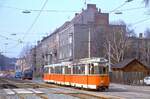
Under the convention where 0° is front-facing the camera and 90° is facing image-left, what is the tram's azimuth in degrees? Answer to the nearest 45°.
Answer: approximately 315°
